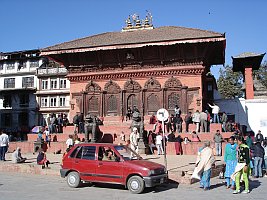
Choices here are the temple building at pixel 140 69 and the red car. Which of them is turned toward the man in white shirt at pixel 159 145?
the temple building

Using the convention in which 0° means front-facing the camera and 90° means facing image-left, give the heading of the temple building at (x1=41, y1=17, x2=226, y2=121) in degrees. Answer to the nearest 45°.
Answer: approximately 0°

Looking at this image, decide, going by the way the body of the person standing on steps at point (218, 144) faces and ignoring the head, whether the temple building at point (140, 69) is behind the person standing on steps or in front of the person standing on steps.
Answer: behind

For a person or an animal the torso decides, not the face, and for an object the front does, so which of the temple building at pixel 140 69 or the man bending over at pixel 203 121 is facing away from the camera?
the man bending over
